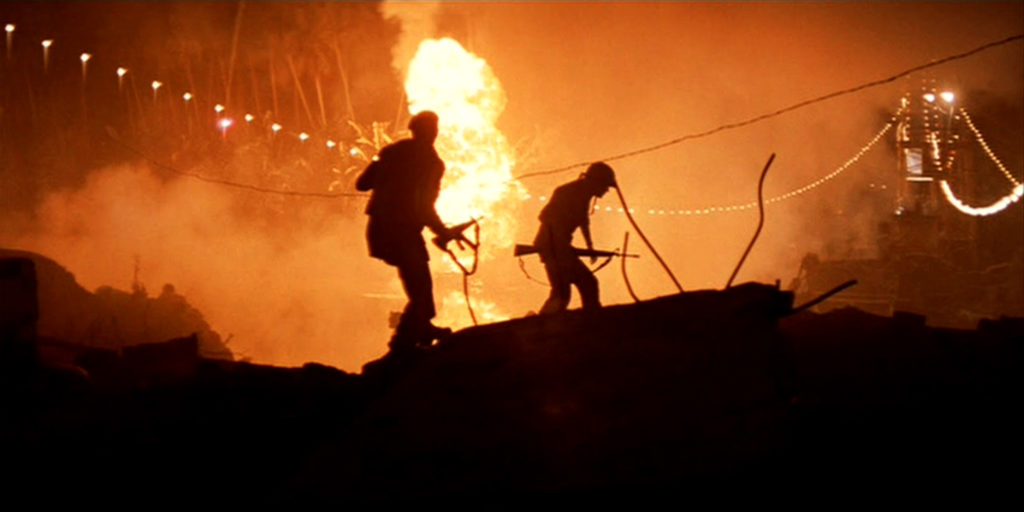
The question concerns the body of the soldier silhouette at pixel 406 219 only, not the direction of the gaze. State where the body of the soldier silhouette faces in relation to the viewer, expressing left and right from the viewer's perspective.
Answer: facing to the right of the viewer

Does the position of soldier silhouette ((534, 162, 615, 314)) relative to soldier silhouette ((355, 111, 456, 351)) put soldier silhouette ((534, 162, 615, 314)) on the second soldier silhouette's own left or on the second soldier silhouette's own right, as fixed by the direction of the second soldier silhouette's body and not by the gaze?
on the second soldier silhouette's own left

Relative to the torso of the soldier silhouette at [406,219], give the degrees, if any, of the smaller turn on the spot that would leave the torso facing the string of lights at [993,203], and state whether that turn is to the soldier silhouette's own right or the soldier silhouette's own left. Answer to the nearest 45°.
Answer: approximately 45° to the soldier silhouette's own left

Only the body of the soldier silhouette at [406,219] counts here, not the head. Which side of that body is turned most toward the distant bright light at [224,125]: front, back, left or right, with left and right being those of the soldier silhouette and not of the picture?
left

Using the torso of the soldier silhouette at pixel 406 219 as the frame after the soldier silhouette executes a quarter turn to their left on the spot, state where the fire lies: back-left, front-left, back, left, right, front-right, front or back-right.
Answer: front

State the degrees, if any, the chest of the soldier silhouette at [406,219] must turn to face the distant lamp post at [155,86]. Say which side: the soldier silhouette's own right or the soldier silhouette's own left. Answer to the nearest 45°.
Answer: approximately 90° to the soldier silhouette's own left

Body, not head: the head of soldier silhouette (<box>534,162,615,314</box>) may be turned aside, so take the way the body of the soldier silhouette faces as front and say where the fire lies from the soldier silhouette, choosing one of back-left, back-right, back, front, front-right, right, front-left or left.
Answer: left

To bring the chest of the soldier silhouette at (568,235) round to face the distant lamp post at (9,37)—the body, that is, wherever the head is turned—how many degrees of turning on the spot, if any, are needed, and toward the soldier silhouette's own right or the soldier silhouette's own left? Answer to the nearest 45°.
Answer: approximately 135° to the soldier silhouette's own left

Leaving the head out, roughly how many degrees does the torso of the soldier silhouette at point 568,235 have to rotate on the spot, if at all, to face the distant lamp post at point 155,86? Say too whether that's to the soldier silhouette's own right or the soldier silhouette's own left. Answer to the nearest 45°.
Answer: approximately 135° to the soldier silhouette's own left

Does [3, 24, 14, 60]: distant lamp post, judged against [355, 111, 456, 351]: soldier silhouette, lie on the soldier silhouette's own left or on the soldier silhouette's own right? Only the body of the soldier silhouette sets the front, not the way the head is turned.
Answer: on the soldier silhouette's own left

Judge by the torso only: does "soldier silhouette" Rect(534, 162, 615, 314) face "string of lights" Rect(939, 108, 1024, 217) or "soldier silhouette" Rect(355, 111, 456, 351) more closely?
the string of lights
